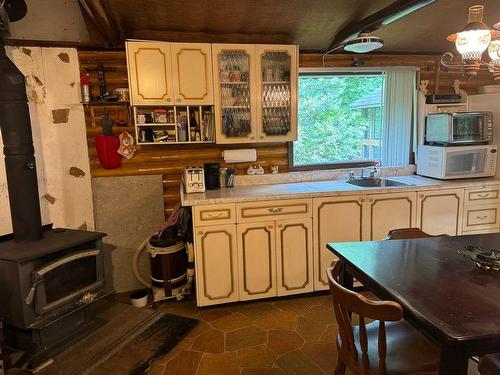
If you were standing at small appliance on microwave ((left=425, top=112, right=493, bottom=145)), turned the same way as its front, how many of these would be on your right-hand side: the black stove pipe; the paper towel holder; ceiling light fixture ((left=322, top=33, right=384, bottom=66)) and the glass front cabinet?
4

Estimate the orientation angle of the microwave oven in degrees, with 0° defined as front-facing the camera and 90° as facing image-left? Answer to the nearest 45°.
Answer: approximately 315°

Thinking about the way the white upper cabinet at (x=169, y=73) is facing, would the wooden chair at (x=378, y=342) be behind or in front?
in front

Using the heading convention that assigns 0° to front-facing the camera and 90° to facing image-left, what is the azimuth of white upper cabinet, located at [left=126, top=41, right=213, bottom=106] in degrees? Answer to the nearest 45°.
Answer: approximately 0°

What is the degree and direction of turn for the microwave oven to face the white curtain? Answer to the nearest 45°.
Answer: approximately 135° to its right

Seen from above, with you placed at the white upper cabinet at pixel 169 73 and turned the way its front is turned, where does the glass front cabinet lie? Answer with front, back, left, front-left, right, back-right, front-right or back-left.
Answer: left

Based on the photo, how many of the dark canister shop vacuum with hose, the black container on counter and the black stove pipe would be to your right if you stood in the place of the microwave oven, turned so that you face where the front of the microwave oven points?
3

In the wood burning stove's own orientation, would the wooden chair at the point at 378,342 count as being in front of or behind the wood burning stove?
in front

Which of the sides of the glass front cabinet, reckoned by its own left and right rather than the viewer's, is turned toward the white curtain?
left

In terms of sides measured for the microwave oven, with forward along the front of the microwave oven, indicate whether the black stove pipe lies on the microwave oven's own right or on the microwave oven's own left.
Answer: on the microwave oven's own right
